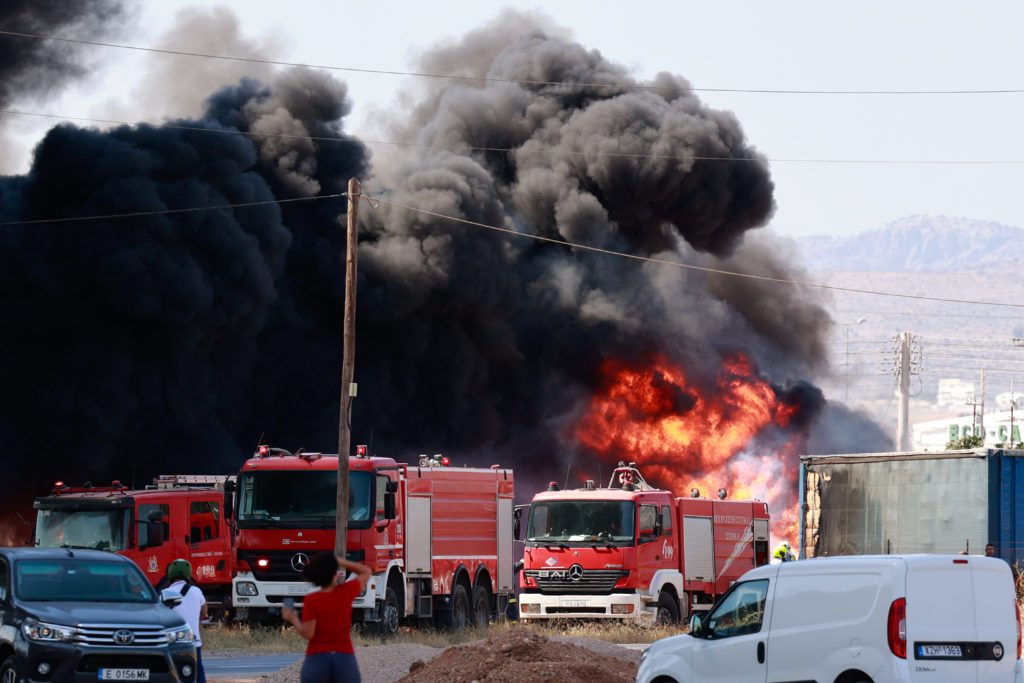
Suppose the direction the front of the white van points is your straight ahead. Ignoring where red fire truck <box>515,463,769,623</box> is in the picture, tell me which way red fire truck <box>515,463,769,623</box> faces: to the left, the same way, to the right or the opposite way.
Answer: to the left

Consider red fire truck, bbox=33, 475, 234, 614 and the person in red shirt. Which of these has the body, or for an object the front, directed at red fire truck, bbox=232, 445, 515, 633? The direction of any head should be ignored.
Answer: the person in red shirt

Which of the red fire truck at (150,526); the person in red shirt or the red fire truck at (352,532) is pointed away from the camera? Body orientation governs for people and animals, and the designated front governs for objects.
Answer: the person in red shirt

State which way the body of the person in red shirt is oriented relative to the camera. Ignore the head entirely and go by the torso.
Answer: away from the camera

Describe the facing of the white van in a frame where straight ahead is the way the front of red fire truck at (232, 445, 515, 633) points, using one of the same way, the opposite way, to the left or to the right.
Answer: to the right

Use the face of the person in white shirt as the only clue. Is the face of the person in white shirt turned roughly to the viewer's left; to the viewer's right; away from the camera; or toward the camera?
away from the camera

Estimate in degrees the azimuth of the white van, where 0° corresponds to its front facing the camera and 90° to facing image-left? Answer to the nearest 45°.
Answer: approximately 135°

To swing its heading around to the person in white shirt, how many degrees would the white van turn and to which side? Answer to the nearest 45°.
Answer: approximately 45° to its left

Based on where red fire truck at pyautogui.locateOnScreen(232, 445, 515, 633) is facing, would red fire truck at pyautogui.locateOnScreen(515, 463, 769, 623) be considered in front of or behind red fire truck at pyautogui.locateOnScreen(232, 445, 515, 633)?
behind

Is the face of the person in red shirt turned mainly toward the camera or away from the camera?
away from the camera
